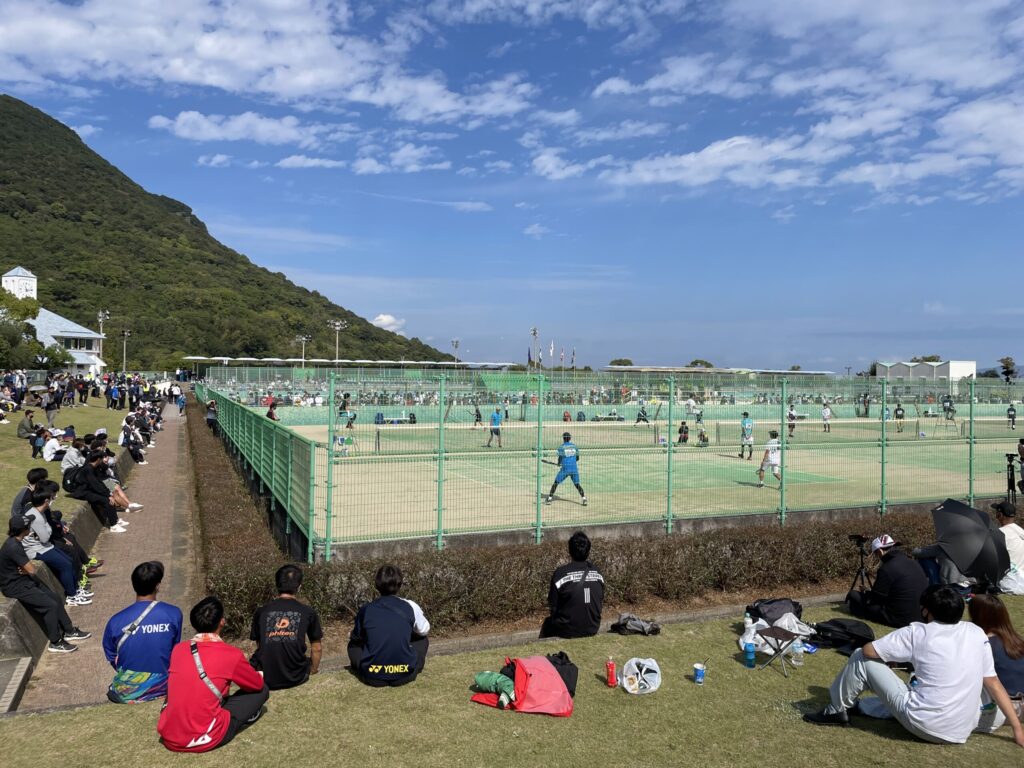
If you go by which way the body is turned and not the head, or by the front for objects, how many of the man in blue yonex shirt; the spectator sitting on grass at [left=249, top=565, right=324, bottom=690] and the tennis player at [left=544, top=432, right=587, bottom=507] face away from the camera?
3

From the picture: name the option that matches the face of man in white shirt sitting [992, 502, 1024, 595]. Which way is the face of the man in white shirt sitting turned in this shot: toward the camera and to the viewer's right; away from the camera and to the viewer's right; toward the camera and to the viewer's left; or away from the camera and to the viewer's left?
away from the camera and to the viewer's left

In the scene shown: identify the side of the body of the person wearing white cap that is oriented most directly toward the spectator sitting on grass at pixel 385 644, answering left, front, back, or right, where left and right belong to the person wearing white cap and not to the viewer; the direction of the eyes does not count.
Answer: left

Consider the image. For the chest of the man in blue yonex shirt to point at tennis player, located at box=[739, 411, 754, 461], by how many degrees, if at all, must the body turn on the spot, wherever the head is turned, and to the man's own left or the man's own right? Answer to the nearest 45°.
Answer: approximately 45° to the man's own right

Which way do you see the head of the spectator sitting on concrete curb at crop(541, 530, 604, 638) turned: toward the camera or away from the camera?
away from the camera

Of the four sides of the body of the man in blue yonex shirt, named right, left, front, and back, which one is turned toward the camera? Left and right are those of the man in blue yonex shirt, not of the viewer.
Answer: back

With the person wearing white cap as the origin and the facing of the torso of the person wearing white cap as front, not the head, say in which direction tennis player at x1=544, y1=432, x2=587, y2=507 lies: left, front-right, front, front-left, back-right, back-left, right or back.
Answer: front

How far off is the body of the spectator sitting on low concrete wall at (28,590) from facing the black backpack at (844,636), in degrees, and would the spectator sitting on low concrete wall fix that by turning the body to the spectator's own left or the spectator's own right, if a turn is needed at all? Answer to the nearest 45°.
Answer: approximately 45° to the spectator's own right

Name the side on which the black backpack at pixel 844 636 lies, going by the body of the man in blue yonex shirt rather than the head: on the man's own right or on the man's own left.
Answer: on the man's own right

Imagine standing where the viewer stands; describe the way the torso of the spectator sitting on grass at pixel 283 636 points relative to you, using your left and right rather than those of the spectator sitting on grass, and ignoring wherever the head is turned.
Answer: facing away from the viewer

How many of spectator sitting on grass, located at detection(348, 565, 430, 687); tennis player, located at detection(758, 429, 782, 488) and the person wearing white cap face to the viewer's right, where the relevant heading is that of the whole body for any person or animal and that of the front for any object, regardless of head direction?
0

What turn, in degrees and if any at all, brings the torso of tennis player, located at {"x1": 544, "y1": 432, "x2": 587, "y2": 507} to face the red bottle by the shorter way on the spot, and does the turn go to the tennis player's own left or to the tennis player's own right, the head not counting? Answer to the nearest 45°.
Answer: approximately 180°

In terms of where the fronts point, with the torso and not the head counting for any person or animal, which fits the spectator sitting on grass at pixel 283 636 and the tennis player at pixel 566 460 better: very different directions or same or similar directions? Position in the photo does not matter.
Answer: same or similar directions

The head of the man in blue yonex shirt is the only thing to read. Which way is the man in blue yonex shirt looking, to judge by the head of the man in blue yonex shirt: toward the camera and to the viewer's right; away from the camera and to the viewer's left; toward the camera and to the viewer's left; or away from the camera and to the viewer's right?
away from the camera and to the viewer's right

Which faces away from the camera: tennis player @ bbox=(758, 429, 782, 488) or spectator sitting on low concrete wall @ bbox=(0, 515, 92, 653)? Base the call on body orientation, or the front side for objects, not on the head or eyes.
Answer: the tennis player

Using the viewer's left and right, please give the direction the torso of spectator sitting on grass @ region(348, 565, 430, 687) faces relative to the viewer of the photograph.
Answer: facing away from the viewer

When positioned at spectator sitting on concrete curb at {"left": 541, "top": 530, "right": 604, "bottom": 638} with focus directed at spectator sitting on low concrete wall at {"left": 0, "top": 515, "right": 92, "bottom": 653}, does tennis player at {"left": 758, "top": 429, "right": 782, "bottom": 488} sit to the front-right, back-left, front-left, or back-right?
back-right
